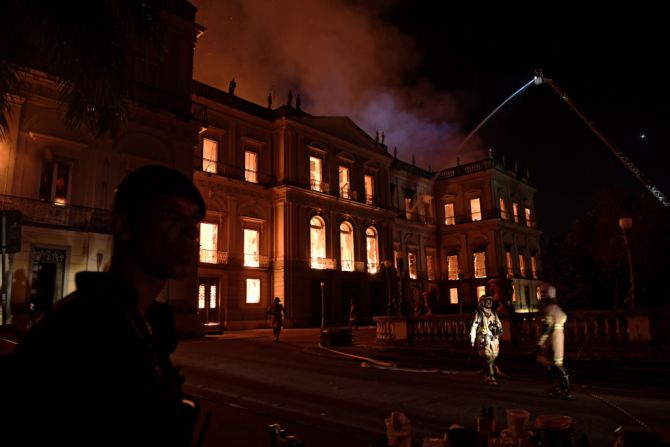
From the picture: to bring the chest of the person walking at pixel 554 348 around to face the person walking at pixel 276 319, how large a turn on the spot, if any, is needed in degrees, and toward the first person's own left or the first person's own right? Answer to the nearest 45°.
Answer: approximately 45° to the first person's own right

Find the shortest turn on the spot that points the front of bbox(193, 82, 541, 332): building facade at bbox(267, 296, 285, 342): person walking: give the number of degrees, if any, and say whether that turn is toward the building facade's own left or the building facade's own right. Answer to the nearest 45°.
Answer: approximately 45° to the building facade's own right

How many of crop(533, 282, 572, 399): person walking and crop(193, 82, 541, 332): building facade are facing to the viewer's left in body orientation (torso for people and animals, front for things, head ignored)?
1

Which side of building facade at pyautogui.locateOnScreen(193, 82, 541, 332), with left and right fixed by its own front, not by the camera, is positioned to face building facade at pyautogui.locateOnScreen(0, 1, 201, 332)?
right

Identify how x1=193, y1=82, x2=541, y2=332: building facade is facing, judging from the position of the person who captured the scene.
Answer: facing the viewer and to the right of the viewer

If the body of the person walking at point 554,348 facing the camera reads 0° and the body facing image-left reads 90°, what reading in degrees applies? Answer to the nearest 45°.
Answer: approximately 90°

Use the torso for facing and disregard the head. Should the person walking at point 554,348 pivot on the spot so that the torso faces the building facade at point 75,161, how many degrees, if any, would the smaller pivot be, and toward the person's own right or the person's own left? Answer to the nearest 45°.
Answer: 0° — they already face it

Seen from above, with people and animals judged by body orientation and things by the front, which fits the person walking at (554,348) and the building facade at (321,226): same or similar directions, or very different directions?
very different directions

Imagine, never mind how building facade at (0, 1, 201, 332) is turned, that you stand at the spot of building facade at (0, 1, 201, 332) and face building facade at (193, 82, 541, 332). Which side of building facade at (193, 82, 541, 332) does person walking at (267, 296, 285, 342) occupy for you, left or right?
right

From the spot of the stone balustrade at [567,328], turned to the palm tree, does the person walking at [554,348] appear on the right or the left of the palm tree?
left

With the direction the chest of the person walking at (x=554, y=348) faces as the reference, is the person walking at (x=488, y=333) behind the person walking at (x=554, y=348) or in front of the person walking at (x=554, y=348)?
in front

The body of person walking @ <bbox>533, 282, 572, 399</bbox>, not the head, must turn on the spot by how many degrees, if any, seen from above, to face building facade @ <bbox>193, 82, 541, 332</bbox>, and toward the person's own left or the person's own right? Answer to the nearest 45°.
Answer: approximately 45° to the person's own right

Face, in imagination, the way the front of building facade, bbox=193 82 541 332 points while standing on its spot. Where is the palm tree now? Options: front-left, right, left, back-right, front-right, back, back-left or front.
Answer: front-right
